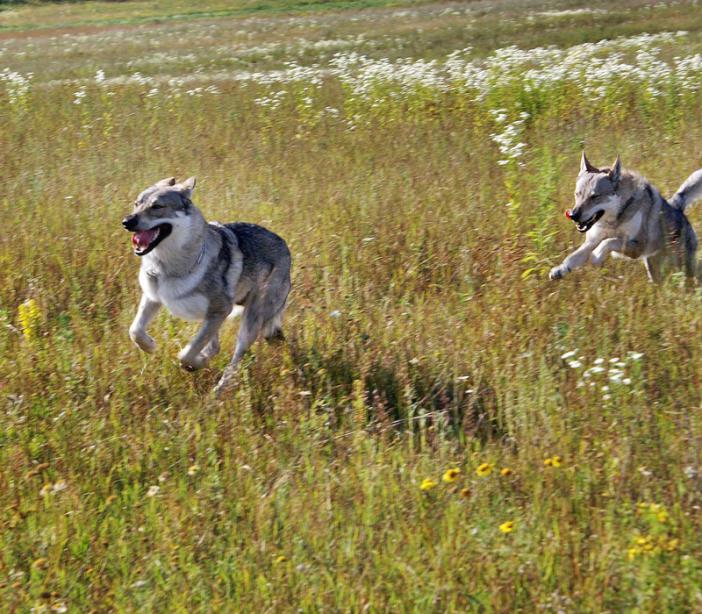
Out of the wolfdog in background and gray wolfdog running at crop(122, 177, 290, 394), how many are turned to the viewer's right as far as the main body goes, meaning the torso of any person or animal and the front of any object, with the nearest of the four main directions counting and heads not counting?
0

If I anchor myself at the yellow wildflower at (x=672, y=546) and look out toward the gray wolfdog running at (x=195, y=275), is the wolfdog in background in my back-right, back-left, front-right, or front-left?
front-right

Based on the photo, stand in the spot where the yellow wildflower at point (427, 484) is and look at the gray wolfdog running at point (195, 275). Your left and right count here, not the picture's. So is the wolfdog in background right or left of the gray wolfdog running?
right

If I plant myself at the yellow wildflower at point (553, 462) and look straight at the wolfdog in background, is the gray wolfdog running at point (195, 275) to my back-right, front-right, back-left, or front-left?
front-left

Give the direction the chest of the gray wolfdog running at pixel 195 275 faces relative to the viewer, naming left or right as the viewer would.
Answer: facing the viewer and to the left of the viewer

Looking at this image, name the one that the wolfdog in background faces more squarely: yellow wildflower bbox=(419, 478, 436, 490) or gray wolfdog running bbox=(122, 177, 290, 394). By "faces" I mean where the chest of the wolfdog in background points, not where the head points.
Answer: the gray wolfdog running

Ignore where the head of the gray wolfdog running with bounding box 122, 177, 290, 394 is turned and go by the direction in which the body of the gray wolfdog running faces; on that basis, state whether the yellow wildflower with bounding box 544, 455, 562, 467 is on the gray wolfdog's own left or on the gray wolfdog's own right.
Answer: on the gray wolfdog's own left

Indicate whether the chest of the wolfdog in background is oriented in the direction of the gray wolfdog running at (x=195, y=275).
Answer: yes

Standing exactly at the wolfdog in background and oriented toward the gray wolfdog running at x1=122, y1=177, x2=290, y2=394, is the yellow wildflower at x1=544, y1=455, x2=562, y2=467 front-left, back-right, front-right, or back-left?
front-left

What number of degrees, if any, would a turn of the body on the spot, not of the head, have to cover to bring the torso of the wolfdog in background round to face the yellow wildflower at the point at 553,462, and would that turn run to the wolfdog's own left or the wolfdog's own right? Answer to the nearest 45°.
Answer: approximately 45° to the wolfdog's own left

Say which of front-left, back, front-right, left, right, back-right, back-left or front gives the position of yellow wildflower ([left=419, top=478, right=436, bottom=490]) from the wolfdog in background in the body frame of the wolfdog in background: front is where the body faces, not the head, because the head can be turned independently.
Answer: front-left
